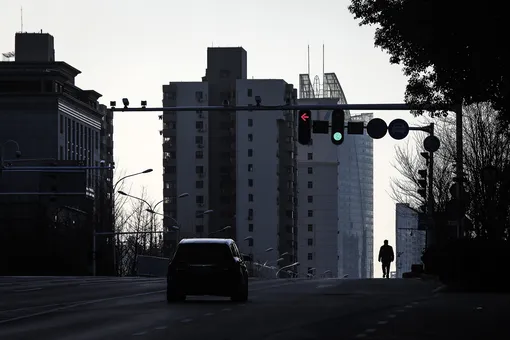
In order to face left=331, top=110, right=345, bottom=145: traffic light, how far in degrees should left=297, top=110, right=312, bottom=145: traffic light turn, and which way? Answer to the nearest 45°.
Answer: approximately 135° to its left

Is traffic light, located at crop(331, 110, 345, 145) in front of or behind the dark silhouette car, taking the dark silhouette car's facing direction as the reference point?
in front

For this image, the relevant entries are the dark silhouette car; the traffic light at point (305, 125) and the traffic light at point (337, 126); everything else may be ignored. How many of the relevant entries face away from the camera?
1

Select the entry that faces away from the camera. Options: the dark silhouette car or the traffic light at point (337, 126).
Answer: the dark silhouette car

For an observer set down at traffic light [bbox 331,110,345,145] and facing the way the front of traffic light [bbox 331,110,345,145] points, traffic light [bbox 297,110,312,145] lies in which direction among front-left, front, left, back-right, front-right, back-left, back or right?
front-right

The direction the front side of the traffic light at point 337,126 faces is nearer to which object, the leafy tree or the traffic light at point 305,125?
the leafy tree

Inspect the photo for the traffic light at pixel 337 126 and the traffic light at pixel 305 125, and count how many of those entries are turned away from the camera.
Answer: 0

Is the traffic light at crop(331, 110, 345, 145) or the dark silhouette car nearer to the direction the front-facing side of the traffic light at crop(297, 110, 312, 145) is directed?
the dark silhouette car

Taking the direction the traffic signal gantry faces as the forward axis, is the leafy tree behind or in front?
in front

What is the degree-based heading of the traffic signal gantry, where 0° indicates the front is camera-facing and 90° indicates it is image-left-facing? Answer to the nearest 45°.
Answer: approximately 0°

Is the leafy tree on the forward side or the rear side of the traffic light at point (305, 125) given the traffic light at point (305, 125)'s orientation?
on the forward side

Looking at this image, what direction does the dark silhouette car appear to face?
away from the camera
